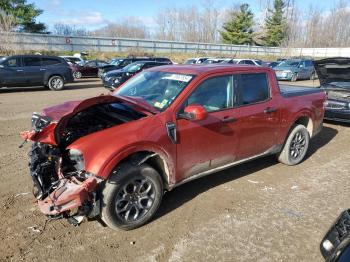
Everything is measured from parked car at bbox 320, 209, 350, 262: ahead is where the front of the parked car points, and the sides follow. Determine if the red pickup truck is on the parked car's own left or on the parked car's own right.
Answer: on the parked car's own right

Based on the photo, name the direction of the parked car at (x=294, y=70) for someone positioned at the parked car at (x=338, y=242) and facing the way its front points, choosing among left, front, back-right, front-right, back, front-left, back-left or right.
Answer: back-right

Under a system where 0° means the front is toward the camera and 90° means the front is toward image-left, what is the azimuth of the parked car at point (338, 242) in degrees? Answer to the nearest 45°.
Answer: approximately 45°

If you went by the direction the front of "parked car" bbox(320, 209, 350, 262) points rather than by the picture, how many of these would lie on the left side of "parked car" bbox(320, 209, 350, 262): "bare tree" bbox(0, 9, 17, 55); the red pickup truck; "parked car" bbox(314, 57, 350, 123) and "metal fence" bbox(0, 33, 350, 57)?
0

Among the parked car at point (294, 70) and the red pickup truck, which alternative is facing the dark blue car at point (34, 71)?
the parked car

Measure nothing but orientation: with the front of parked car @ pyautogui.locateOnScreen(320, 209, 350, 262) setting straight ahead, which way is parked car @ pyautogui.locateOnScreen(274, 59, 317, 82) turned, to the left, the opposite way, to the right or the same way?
the same way

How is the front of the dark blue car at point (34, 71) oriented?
to the viewer's left

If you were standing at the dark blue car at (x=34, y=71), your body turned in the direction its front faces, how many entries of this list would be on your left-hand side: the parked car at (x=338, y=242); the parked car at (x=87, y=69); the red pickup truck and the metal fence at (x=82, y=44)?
2

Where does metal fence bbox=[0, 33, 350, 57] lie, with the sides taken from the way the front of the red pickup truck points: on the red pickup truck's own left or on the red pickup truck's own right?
on the red pickup truck's own right

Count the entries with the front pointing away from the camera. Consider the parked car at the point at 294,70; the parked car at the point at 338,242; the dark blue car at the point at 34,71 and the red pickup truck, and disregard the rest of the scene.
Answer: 0

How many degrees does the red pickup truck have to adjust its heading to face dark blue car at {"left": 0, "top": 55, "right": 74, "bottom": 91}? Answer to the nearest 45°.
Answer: approximately 90° to its right

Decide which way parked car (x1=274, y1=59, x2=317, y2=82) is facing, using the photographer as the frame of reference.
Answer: facing the viewer and to the left of the viewer
